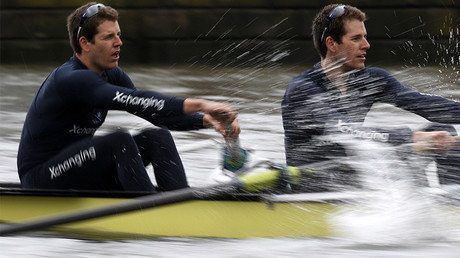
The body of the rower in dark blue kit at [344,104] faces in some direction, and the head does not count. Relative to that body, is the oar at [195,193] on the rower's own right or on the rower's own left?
on the rower's own right

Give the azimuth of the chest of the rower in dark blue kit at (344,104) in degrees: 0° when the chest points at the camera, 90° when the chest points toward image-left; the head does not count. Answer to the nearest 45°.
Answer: approximately 315°

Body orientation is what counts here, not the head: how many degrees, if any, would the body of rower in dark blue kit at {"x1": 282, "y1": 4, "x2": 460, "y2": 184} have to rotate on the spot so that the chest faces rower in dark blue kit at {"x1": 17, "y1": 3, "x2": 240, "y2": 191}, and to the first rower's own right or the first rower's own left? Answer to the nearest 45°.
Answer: approximately 135° to the first rower's own right
